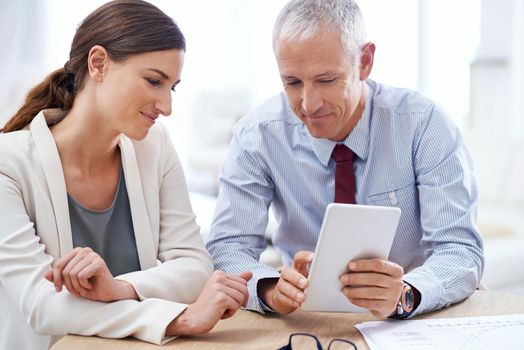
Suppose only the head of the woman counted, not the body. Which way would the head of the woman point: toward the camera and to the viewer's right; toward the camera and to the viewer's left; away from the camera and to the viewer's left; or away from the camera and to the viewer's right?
toward the camera and to the viewer's right

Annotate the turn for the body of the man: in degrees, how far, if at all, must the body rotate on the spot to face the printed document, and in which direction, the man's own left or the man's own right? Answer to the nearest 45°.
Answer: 0° — they already face it

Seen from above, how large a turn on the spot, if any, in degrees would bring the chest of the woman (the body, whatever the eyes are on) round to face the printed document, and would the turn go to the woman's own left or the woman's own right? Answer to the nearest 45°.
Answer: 0° — they already face it

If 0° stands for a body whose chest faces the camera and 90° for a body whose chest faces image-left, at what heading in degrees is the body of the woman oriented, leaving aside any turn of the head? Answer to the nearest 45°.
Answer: approximately 315°

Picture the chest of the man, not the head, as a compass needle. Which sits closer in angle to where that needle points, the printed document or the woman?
the printed document

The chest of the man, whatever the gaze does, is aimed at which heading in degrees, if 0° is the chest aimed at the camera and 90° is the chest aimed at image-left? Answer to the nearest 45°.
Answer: approximately 0°
